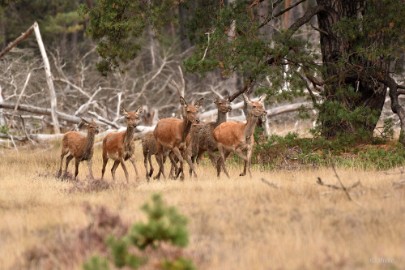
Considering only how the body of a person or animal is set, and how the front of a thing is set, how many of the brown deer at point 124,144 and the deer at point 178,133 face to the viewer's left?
0

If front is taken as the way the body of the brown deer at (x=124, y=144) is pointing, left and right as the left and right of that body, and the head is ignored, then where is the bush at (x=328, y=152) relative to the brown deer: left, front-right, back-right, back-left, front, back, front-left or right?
front-left

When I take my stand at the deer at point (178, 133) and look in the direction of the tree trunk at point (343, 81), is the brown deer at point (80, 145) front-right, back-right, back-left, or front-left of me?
back-left

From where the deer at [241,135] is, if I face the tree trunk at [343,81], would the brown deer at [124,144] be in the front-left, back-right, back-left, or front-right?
back-left

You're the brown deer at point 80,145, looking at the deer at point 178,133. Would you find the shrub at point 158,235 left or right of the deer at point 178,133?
right

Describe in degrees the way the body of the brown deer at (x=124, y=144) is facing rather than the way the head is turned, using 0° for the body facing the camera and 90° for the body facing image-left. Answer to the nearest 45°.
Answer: approximately 315°
